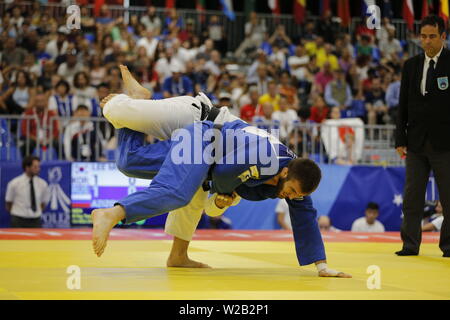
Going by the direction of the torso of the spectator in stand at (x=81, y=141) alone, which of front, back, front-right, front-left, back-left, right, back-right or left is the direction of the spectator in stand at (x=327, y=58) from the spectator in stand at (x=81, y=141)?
back-left

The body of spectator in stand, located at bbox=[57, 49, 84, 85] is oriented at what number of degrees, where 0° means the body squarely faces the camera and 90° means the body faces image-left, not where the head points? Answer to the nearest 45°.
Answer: approximately 0°

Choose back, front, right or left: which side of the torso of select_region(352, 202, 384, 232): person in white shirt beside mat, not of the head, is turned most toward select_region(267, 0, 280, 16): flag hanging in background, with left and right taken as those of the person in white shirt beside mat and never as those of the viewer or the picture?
back

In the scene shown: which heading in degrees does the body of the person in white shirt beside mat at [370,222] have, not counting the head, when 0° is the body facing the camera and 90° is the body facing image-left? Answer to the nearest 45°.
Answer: approximately 0°

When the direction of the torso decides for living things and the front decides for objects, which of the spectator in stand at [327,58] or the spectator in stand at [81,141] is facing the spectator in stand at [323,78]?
the spectator in stand at [327,58]

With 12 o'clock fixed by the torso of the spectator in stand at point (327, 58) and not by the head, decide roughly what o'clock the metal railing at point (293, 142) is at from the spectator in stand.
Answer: The metal railing is roughly at 12 o'clock from the spectator in stand.

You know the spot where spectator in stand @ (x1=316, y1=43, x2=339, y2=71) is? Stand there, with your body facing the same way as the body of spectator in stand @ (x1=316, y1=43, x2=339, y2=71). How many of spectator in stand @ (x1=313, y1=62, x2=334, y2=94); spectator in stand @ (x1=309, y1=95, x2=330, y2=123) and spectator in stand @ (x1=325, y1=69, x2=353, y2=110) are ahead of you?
3

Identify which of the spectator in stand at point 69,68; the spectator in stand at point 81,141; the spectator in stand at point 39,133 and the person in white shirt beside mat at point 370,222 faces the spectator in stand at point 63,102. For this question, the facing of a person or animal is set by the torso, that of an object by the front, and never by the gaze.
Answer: the spectator in stand at point 69,68

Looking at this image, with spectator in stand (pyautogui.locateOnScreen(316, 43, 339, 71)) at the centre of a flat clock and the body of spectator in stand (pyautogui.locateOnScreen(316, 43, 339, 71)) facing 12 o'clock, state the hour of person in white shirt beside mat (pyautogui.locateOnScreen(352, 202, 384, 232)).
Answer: person in white shirt beside mat (pyautogui.locateOnScreen(352, 202, 384, 232)) is roughly at 12 o'clock from spectator in stand (pyautogui.locateOnScreen(316, 43, 339, 71)).
